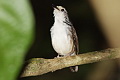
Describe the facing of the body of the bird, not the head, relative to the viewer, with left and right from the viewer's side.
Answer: facing the viewer and to the left of the viewer
